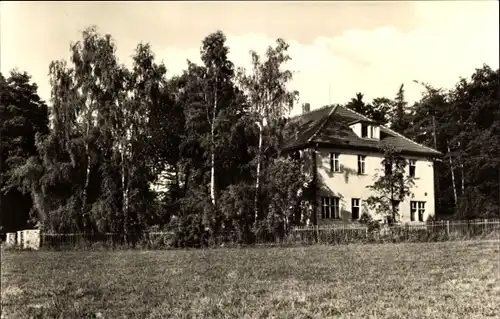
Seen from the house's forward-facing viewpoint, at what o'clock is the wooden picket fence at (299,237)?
The wooden picket fence is roughly at 2 o'clock from the house.

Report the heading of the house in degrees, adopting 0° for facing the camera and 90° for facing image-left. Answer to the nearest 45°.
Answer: approximately 315°

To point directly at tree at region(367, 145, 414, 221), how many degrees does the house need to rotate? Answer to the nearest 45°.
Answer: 0° — it already faces it

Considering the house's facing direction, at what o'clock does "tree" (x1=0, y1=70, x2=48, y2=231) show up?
The tree is roughly at 4 o'clock from the house.

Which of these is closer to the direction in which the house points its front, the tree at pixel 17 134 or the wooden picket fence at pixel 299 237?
the wooden picket fence

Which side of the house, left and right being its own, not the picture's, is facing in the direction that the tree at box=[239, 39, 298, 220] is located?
right

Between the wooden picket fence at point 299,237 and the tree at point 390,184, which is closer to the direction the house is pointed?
the tree
